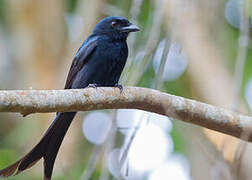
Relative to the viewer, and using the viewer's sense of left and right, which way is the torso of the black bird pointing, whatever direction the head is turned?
facing the viewer and to the right of the viewer
